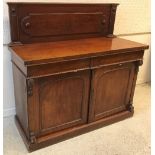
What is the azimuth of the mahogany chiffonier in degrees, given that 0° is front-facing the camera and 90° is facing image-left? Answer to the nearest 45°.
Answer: approximately 315°
